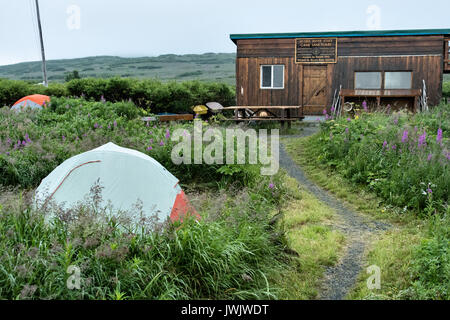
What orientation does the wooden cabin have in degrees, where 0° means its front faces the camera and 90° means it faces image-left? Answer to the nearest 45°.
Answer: approximately 0°

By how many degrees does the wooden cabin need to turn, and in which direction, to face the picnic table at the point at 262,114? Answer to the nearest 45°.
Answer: approximately 45° to its right

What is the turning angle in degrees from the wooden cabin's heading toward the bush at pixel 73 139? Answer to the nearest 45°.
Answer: approximately 45° to its right

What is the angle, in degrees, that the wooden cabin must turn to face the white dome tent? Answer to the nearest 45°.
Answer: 0° — it already faces it
